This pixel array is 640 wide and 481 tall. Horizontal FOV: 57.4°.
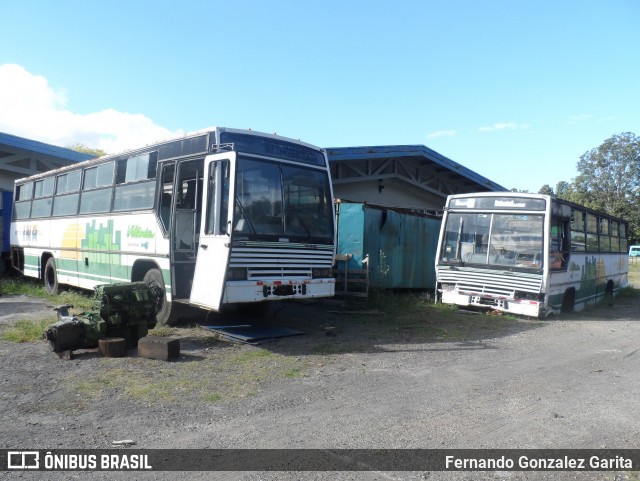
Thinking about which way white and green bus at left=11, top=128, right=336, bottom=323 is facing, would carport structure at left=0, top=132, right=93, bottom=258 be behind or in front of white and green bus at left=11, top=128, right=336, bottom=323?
behind

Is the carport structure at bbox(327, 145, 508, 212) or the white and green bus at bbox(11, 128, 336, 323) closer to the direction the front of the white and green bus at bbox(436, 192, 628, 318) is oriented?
the white and green bus

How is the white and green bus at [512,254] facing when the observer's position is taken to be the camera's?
facing the viewer and to the left of the viewer

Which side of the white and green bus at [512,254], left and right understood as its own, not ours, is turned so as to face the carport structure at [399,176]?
right

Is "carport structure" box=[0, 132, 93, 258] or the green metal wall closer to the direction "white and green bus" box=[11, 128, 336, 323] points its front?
the green metal wall

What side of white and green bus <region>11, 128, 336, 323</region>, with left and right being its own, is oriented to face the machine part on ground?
right

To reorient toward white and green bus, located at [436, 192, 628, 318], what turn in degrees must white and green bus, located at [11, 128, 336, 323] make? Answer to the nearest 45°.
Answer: approximately 45° to its left

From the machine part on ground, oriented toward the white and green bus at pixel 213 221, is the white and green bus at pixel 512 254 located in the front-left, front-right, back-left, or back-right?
front-right

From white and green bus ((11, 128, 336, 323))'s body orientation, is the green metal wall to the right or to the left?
on its left

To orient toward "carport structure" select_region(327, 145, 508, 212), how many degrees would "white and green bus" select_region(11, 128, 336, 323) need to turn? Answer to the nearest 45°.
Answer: approximately 90° to its left

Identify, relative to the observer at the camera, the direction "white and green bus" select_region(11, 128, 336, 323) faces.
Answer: facing the viewer and to the right of the viewer

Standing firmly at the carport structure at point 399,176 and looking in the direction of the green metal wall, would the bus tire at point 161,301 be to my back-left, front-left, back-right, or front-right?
front-right

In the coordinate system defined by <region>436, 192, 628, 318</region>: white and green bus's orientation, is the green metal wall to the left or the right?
on its right

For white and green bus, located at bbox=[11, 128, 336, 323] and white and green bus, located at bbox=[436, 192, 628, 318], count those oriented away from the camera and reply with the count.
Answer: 0

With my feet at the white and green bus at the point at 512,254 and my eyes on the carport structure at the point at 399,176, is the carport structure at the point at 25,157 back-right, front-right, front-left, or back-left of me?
front-left
